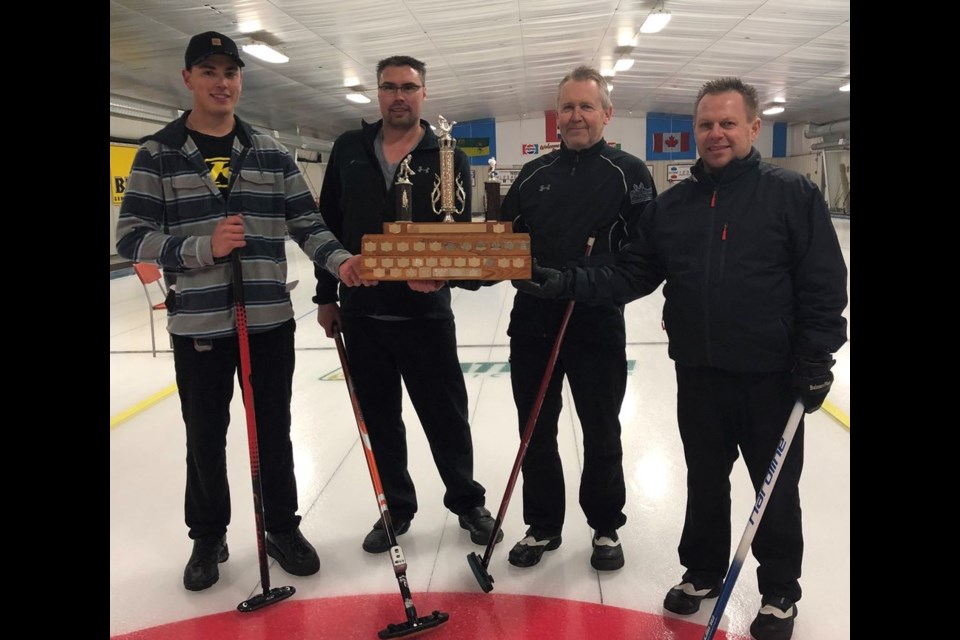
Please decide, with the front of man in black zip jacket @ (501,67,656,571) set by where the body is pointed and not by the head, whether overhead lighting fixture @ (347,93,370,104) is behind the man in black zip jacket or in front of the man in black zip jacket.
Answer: behind

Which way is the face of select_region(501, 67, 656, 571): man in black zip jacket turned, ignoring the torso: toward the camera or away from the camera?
toward the camera

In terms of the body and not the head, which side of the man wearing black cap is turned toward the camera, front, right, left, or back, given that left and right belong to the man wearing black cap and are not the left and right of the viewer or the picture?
front

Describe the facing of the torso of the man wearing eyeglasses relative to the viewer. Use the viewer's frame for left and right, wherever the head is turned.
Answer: facing the viewer

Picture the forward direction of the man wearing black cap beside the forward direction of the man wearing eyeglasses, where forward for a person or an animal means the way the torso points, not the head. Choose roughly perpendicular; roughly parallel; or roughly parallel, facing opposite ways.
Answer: roughly parallel

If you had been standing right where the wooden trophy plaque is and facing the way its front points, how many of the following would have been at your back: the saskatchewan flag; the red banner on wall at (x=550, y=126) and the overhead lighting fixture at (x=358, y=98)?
3

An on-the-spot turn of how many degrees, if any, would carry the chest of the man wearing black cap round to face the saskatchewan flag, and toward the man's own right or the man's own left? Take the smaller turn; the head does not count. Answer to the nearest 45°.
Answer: approximately 180°

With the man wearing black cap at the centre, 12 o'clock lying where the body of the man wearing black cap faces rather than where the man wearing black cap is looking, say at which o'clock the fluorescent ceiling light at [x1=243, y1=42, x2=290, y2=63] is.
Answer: The fluorescent ceiling light is roughly at 6 o'clock from the man wearing black cap.

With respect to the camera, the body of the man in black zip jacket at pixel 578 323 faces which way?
toward the camera

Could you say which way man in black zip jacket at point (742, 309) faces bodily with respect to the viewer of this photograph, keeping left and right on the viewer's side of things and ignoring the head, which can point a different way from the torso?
facing the viewer and to the left of the viewer

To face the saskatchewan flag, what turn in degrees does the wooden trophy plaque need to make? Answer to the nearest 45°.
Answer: approximately 180°

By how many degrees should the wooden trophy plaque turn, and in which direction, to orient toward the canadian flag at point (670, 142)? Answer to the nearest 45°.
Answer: approximately 180°

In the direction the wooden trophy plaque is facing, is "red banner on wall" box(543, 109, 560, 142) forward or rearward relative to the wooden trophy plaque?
rearward

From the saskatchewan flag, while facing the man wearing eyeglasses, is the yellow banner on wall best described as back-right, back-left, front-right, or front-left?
front-right
